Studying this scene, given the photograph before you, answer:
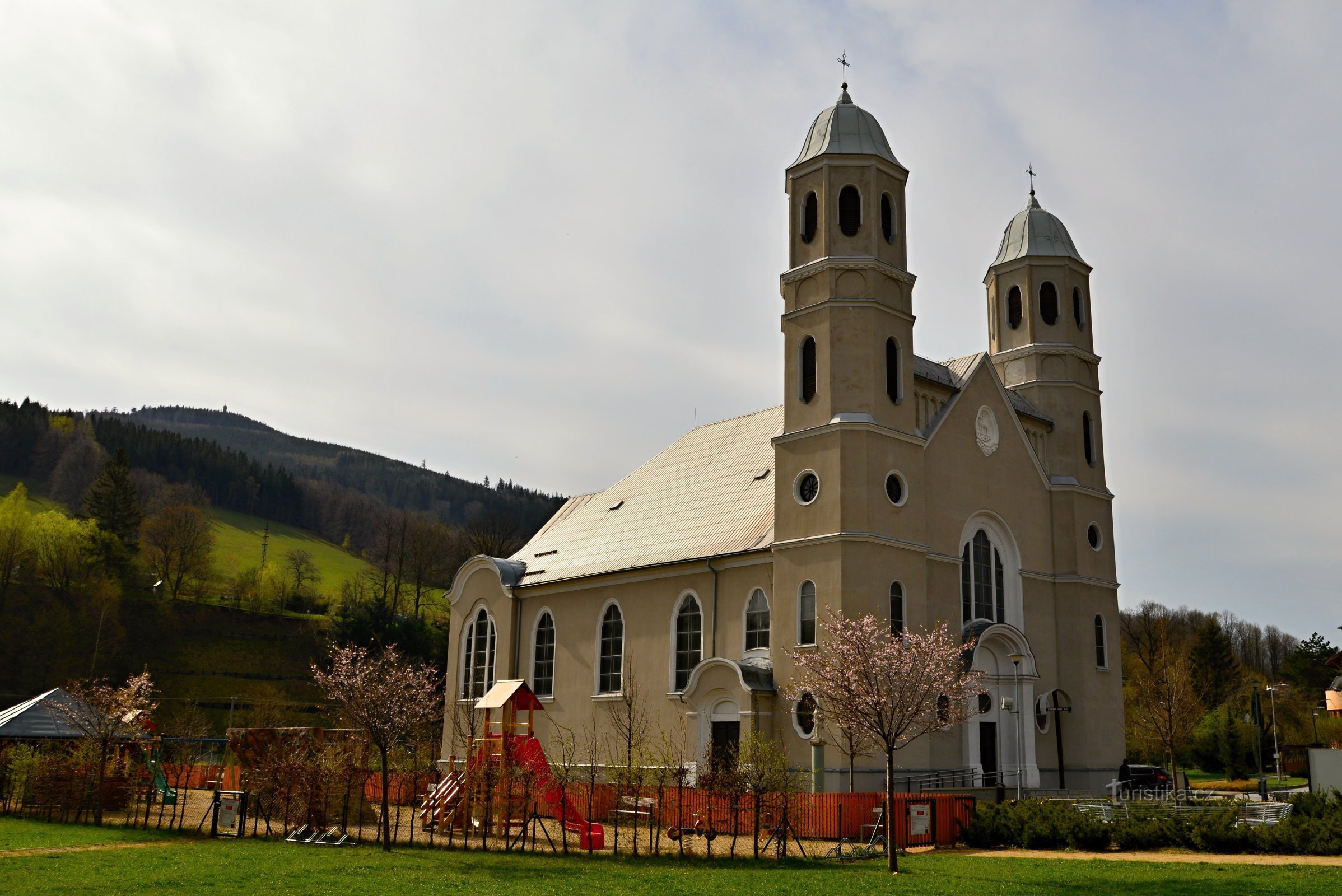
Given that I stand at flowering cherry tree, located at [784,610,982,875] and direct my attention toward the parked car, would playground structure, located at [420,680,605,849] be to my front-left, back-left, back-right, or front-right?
back-left

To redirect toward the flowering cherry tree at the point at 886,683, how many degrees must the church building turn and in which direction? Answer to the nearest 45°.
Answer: approximately 45° to its right

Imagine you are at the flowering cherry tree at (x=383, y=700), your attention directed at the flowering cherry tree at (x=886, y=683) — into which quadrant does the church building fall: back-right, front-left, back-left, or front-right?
front-left

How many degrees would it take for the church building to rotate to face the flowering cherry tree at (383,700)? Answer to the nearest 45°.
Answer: approximately 90° to its right

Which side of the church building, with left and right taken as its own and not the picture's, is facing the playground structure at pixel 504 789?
right

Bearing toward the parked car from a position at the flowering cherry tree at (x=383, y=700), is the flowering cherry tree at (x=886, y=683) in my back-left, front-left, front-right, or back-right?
front-right

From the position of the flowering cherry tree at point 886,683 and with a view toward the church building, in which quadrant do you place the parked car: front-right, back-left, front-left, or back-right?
front-right

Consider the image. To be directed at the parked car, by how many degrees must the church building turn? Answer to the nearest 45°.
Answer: approximately 90° to its left

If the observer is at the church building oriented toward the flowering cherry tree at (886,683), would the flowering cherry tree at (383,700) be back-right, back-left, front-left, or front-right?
front-right

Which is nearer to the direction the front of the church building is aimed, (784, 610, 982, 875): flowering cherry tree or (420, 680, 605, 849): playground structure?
the flowering cherry tree

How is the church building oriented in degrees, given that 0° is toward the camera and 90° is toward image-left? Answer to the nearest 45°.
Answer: approximately 315°

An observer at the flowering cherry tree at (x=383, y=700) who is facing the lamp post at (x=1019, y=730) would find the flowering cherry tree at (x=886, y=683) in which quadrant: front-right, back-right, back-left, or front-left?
front-right
